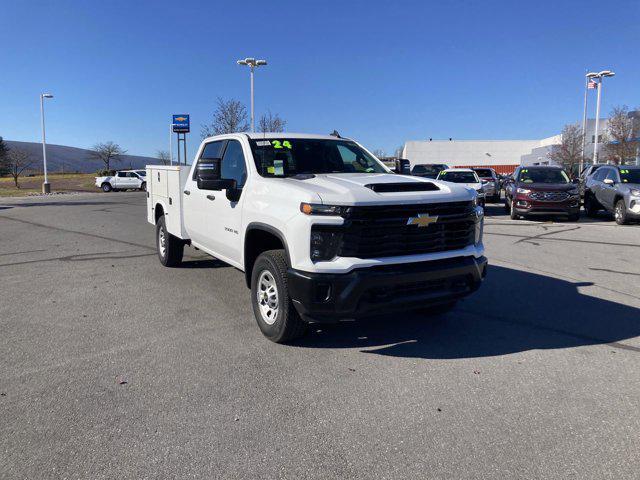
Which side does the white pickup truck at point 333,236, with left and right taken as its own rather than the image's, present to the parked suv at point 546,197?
left

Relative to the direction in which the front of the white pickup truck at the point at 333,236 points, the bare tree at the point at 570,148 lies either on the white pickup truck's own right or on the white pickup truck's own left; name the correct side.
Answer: on the white pickup truck's own left

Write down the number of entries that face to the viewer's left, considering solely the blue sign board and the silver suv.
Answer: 0

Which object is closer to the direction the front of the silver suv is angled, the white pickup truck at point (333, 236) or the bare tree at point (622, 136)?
the white pickup truck

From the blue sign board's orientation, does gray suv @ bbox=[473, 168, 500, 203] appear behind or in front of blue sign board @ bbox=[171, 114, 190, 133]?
in front

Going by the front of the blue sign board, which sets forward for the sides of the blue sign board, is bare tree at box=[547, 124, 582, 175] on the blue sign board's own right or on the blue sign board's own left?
on the blue sign board's own left

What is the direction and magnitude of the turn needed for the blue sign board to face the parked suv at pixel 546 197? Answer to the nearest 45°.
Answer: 0° — it already faces it

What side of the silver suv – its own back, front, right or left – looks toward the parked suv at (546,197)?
right

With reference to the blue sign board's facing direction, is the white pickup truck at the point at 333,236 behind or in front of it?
in front
